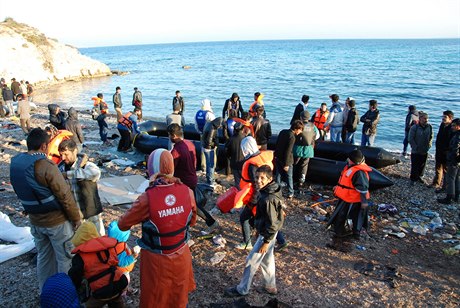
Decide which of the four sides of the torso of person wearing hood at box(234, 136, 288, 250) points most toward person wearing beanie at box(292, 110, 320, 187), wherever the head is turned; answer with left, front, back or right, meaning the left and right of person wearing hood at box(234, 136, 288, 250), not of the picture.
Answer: right

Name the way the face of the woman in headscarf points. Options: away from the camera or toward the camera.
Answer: away from the camera

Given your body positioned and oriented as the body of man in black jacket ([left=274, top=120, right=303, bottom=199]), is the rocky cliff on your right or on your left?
on your left

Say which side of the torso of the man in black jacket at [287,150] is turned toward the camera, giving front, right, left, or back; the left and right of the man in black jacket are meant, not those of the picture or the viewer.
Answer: right

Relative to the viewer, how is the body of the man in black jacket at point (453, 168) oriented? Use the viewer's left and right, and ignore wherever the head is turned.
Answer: facing to the left of the viewer

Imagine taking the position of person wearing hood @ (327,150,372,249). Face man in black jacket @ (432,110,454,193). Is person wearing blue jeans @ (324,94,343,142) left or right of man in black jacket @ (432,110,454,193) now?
left
